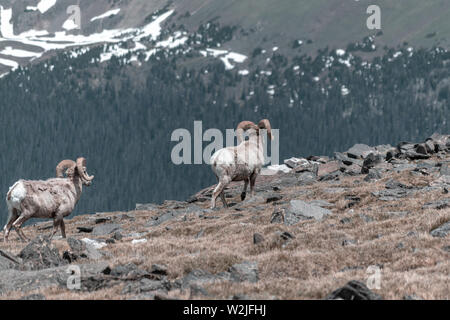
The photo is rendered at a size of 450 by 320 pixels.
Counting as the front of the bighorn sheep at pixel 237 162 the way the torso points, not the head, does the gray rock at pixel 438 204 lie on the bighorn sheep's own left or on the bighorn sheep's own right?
on the bighorn sheep's own right

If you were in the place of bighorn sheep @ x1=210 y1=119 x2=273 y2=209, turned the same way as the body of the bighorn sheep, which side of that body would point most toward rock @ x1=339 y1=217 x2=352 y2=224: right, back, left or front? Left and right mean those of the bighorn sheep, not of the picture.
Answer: right

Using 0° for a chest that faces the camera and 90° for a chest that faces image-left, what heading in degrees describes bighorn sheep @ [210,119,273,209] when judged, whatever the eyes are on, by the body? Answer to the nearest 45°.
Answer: approximately 225°

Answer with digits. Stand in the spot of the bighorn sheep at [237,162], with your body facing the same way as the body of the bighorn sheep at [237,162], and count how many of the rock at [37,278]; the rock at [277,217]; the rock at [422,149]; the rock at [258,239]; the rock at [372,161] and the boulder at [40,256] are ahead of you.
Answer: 2

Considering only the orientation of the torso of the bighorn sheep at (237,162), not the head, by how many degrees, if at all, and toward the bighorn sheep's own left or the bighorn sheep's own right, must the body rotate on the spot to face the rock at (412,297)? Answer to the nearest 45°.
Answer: approximately 135° to the bighorn sheep's own right

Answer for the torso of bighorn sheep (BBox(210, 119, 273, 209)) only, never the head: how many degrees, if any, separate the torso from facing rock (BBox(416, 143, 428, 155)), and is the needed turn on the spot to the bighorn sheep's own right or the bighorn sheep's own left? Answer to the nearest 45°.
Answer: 0° — it already faces it

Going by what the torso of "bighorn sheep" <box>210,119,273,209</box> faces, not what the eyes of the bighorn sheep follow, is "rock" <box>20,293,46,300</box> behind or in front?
behind

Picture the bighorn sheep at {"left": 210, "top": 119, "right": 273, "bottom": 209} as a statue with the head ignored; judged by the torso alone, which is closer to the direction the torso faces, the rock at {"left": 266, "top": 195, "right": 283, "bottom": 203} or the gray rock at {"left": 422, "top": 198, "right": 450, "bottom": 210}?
the rock

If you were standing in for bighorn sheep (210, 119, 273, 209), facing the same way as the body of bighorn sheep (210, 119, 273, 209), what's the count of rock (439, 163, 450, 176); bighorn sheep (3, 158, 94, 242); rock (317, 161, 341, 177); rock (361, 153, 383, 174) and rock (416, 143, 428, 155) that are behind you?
1

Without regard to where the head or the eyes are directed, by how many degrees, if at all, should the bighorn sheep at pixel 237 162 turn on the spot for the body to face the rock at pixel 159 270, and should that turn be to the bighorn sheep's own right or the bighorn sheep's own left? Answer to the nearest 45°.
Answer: approximately 135° to the bighorn sheep's own right

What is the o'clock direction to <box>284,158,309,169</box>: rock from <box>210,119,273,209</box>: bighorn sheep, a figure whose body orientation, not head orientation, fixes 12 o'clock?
The rock is roughly at 11 o'clock from the bighorn sheep.

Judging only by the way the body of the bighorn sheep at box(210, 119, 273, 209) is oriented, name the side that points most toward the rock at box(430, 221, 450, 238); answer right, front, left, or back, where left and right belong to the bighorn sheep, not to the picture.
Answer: right

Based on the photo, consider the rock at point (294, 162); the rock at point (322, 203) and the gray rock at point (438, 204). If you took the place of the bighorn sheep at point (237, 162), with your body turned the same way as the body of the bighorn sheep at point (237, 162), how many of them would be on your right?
2

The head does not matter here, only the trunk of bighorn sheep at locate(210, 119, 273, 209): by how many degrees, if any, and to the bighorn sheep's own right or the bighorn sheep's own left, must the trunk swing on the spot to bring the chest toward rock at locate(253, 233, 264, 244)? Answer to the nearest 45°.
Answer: approximately 135° to the bighorn sheep's own right
